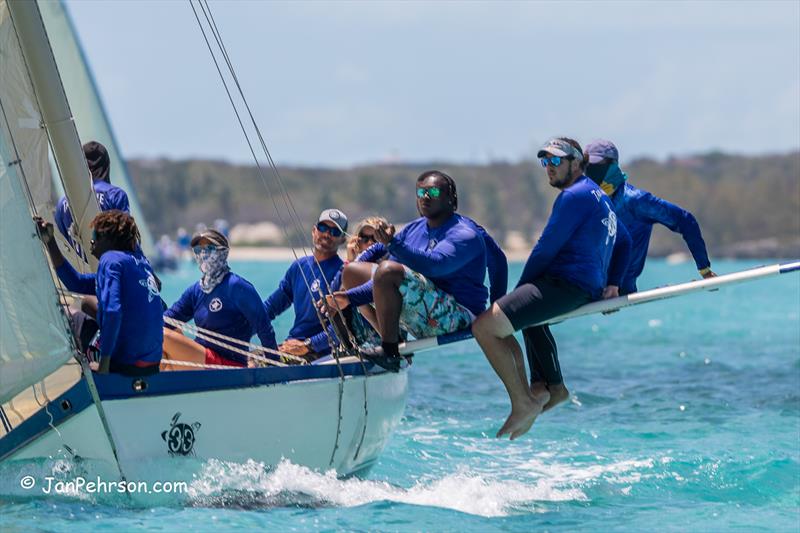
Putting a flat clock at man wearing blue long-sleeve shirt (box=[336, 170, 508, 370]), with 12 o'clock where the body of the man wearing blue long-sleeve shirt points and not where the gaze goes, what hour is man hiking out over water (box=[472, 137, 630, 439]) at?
The man hiking out over water is roughly at 8 o'clock from the man wearing blue long-sleeve shirt.

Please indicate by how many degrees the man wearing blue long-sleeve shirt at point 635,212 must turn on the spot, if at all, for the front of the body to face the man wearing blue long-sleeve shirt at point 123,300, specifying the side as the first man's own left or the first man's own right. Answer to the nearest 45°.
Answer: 0° — they already face them

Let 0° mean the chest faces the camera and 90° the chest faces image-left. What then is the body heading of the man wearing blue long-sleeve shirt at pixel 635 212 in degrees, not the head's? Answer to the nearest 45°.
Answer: approximately 45°

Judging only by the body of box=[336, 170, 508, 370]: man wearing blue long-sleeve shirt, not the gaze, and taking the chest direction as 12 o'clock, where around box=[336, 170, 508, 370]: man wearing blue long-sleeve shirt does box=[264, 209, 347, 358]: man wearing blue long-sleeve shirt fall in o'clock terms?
box=[264, 209, 347, 358]: man wearing blue long-sleeve shirt is roughly at 3 o'clock from box=[336, 170, 508, 370]: man wearing blue long-sleeve shirt.

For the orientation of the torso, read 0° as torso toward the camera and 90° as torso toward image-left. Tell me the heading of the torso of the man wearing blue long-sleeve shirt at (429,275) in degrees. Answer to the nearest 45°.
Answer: approximately 45°
